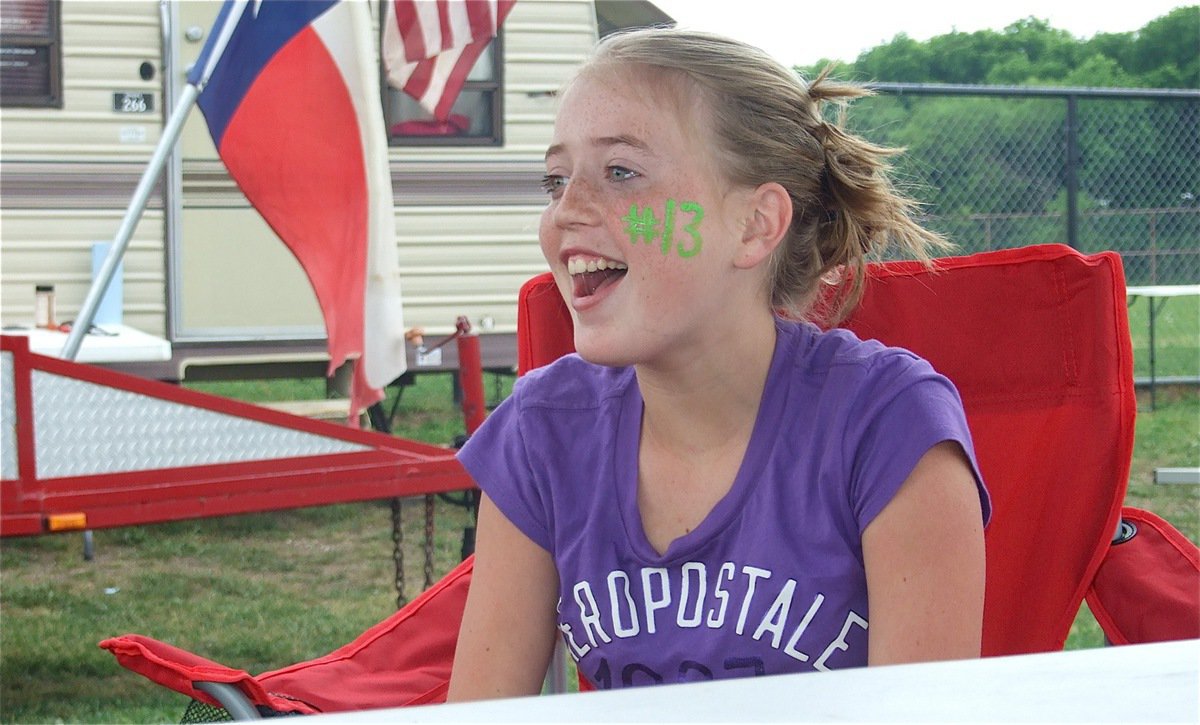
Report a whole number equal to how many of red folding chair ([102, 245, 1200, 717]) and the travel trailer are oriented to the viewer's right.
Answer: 1

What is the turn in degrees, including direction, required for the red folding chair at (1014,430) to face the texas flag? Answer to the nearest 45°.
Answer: approximately 90° to its right

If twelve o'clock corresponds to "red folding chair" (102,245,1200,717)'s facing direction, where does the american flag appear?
The american flag is roughly at 4 o'clock from the red folding chair.

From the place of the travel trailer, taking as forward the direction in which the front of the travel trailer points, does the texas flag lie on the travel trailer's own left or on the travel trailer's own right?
on the travel trailer's own right

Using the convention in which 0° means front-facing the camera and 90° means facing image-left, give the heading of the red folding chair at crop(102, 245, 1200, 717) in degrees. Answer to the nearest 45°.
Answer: approximately 45°

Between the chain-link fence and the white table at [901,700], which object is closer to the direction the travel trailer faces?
the chain-link fence

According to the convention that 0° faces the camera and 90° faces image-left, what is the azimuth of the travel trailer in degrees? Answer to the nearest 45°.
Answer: approximately 270°

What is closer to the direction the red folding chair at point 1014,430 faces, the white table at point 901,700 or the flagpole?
the white table
